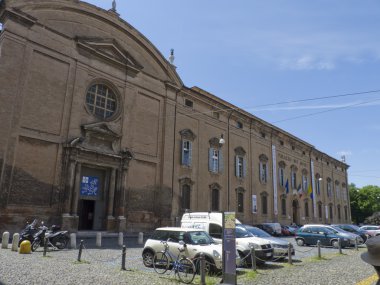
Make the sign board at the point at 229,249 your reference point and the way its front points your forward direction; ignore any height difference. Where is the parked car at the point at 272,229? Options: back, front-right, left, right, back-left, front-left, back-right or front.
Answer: back

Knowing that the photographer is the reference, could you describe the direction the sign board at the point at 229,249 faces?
facing the viewer

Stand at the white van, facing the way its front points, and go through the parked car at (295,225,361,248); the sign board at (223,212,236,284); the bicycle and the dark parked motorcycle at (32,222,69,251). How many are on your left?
1

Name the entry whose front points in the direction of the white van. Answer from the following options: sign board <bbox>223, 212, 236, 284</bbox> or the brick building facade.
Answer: the brick building facade

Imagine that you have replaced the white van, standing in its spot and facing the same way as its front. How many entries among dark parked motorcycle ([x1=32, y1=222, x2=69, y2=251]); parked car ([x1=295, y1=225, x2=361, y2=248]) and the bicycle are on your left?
1

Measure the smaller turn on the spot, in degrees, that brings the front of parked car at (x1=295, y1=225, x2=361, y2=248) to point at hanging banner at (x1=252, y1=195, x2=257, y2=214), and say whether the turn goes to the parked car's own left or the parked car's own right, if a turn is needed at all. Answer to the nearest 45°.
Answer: approximately 180°

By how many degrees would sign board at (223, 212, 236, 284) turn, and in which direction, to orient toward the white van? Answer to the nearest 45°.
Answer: approximately 180°

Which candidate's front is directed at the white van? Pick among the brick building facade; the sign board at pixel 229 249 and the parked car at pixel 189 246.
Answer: the brick building facade
